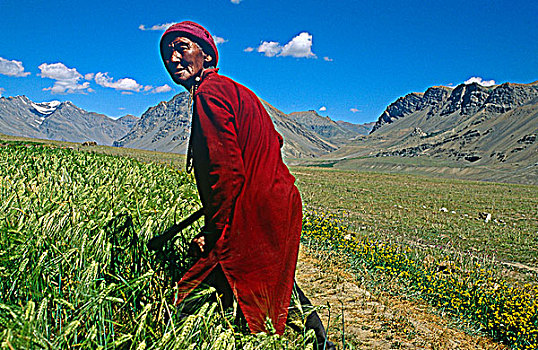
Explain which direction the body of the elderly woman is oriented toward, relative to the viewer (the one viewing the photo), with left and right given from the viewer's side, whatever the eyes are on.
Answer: facing to the left of the viewer
